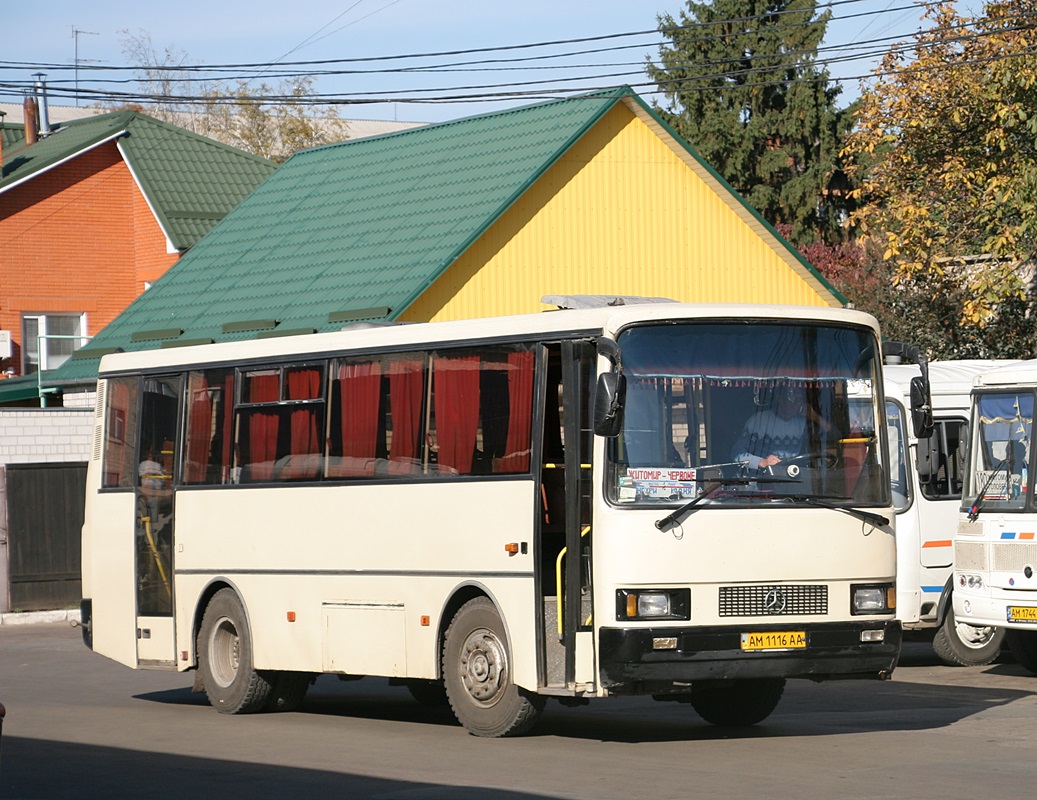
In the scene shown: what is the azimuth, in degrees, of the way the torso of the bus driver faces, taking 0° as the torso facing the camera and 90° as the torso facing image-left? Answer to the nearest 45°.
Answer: approximately 315°

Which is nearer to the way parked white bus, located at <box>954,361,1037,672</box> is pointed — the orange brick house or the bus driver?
the bus driver

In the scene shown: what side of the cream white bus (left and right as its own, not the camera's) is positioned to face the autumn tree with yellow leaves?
left

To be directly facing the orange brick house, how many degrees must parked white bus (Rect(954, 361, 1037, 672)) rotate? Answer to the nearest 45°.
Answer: approximately 90° to its right

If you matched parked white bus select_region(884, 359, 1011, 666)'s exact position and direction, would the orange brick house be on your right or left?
on your right

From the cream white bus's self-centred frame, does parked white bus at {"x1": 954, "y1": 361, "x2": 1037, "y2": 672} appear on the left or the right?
on its left

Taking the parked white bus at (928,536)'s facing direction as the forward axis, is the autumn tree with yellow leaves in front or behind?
behind

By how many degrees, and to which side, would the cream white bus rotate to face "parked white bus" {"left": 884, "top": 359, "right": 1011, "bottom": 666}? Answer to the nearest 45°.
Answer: approximately 90° to its left

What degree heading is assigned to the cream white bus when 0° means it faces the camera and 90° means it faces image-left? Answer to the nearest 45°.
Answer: approximately 315°

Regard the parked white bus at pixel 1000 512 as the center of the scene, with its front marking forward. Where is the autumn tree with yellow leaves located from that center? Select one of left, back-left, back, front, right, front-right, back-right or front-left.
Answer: back-right
